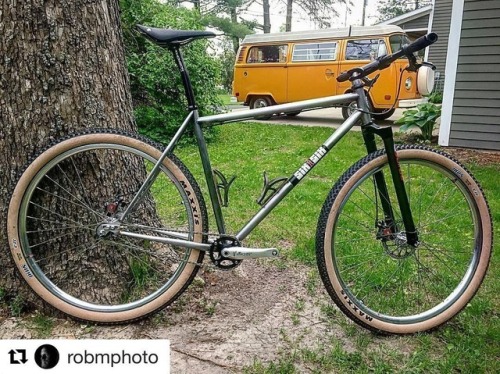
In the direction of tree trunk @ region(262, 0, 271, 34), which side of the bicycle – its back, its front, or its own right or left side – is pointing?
left

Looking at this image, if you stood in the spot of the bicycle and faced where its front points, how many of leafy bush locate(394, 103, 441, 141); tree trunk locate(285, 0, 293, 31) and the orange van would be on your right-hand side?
0

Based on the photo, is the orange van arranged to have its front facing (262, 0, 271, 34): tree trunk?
no

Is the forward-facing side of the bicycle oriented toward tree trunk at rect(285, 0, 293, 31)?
no

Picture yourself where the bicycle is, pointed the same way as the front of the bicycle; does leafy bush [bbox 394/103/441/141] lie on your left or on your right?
on your left

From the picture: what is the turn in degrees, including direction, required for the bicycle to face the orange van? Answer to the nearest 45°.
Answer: approximately 90° to its left

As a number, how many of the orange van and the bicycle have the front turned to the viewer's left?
0

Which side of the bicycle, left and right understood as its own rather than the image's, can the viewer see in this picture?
right

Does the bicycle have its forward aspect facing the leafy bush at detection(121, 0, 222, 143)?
no

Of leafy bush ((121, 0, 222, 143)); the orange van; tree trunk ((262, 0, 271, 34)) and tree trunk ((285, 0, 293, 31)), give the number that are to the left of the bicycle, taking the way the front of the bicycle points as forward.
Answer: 4
